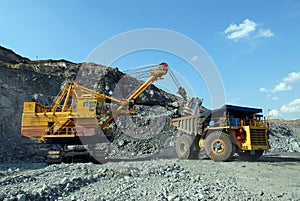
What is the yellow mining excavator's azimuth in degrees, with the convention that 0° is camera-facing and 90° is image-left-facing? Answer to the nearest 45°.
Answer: approximately 270°

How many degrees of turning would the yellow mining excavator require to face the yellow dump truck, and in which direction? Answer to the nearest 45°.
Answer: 0° — it already faces it

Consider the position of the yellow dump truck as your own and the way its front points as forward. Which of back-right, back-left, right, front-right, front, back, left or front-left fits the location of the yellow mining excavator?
back-right

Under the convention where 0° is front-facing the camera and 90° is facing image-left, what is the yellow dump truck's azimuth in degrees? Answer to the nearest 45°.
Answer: approximately 315°
